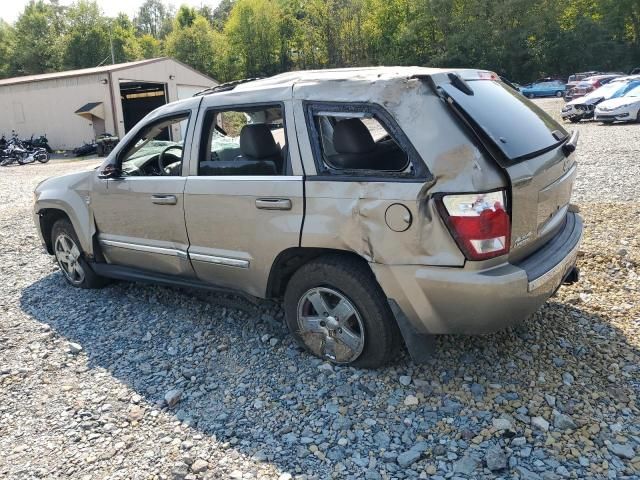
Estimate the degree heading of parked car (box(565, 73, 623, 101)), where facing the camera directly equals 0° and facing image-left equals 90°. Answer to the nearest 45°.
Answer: approximately 45°

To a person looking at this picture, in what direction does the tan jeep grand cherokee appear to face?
facing away from the viewer and to the left of the viewer

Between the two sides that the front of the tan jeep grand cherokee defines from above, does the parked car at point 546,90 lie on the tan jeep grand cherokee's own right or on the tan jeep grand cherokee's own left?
on the tan jeep grand cherokee's own right

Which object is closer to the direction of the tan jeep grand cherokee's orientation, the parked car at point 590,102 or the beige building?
the beige building

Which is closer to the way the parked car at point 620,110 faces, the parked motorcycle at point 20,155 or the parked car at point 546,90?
the parked motorcycle

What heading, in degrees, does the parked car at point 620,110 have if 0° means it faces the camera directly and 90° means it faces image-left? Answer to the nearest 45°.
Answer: approximately 45°

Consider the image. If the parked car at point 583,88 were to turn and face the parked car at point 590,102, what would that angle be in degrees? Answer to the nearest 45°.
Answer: approximately 45° to its left
